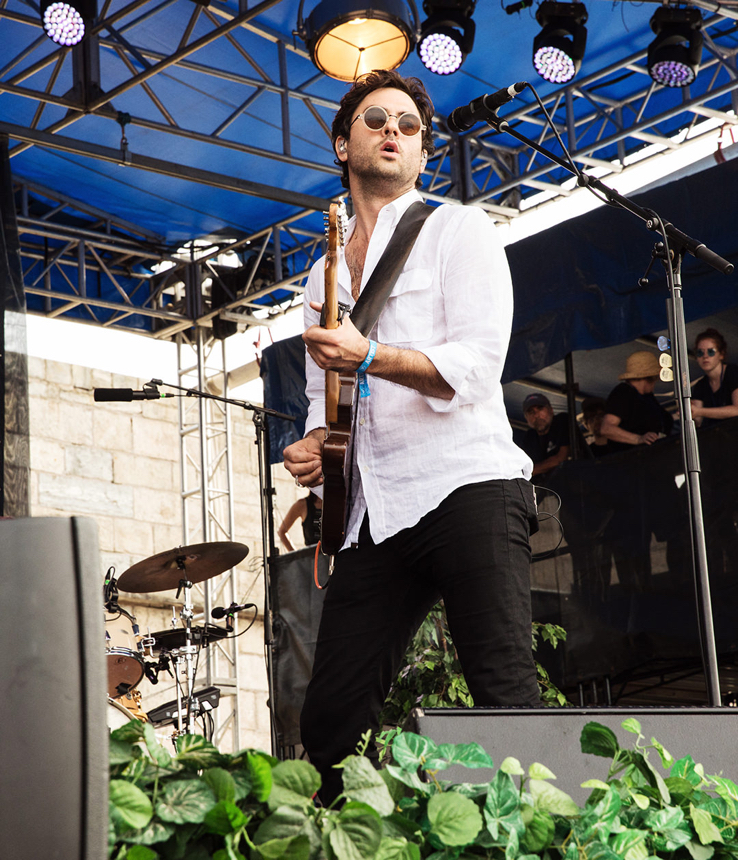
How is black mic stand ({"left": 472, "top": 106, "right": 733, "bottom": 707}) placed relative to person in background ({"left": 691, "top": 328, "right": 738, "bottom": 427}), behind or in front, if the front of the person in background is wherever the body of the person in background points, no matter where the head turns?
in front

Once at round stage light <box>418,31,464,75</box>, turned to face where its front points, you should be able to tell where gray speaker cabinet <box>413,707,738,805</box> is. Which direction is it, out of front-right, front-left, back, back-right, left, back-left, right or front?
front

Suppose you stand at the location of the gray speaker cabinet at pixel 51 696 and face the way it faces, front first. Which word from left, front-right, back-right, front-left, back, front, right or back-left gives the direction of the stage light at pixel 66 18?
back

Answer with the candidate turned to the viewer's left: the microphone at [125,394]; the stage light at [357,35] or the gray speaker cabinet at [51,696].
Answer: the microphone

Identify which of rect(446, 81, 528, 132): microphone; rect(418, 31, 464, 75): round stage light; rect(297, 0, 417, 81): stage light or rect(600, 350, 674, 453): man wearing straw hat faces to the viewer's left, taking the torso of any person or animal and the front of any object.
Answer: the microphone

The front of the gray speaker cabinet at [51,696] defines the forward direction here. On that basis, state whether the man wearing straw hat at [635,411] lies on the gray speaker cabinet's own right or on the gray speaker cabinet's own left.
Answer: on the gray speaker cabinet's own left

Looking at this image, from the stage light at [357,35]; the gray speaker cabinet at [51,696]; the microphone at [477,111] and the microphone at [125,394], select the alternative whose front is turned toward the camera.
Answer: the stage light

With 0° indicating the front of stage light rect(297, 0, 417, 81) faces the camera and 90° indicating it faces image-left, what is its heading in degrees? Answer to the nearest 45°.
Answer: approximately 0°

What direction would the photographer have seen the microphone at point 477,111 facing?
facing to the left of the viewer

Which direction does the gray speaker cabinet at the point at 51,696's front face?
to the viewer's right
